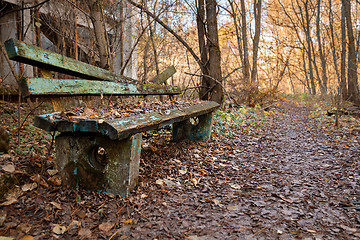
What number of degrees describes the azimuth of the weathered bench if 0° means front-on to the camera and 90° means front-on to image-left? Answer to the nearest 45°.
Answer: approximately 315°

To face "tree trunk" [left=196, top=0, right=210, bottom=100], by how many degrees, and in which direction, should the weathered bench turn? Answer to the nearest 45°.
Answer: approximately 90° to its left

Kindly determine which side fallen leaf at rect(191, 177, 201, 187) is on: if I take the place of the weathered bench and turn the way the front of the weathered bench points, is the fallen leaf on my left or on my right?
on my left

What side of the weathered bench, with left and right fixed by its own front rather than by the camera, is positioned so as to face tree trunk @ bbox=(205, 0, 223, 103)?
left
